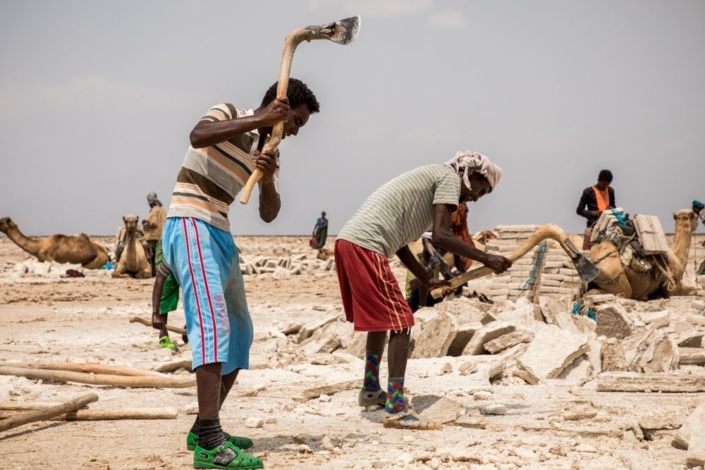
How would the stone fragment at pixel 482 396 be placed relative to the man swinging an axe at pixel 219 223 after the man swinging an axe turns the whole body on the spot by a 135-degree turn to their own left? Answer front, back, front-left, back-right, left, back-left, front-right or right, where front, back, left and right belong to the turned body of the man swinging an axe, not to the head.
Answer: right

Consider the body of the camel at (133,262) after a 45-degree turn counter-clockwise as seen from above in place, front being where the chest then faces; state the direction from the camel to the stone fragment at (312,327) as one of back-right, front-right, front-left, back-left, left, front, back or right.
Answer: front-right

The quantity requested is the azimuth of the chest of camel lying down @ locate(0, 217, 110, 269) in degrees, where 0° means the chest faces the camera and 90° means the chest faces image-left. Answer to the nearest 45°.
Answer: approximately 90°

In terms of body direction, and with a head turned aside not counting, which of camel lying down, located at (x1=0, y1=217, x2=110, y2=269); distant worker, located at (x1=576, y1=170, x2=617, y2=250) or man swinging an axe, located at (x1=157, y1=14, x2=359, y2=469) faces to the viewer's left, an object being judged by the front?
the camel lying down

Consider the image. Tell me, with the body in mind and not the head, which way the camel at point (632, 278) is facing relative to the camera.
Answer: to the viewer's right

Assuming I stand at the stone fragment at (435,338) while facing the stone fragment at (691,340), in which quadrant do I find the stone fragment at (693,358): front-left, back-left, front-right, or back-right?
front-right

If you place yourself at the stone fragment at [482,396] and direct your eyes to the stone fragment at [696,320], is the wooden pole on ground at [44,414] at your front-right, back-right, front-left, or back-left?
back-left

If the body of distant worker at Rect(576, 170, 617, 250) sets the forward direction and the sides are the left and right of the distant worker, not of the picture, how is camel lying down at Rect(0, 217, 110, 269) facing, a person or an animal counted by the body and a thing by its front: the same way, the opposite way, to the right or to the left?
to the right

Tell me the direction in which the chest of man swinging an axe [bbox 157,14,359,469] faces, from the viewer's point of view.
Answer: to the viewer's right

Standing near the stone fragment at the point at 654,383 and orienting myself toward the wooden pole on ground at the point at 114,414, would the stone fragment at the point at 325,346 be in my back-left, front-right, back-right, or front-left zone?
front-right

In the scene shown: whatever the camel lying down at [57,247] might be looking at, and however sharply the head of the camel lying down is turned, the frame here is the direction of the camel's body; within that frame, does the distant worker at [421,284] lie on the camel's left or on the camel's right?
on the camel's left

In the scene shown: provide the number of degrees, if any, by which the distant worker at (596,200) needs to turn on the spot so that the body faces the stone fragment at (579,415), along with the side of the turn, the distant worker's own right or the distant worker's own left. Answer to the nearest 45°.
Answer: approximately 45° to the distant worker's own right

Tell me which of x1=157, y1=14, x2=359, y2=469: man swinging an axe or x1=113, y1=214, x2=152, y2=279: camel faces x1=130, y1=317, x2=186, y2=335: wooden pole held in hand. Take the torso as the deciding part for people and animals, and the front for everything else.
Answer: the camel

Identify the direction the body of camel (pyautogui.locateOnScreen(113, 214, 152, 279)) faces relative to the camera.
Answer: toward the camera
